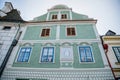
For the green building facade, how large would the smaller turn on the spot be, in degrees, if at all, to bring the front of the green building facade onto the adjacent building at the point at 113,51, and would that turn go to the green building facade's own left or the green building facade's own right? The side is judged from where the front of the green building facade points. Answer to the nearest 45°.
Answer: approximately 90° to the green building facade's own left

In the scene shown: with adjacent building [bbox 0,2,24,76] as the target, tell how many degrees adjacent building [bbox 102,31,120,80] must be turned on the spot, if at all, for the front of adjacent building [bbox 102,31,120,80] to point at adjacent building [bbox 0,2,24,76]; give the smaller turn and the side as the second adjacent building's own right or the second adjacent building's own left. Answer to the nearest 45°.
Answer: approximately 45° to the second adjacent building's own right

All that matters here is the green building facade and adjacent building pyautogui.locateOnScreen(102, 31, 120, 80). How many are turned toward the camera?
2

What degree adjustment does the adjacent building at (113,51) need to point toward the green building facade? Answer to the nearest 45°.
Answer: approximately 45° to its right

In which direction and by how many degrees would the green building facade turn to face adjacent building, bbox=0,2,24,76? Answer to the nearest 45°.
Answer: approximately 90° to its right
